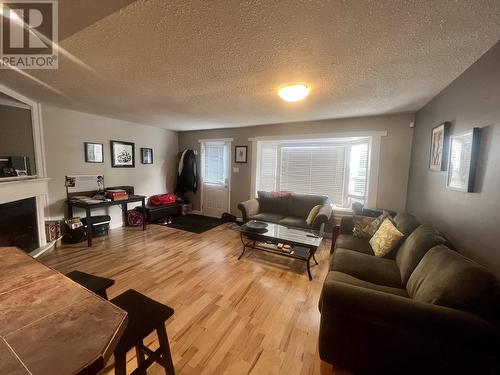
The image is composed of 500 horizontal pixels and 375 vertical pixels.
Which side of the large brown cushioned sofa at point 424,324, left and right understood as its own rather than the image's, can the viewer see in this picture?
left

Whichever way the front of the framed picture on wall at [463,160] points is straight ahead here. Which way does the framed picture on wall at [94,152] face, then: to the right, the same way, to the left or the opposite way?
the opposite way

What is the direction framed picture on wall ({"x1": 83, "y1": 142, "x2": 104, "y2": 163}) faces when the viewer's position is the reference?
facing the viewer and to the right of the viewer

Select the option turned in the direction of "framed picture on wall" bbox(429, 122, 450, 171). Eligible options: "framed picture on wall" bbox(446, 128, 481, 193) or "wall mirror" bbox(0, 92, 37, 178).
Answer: the wall mirror

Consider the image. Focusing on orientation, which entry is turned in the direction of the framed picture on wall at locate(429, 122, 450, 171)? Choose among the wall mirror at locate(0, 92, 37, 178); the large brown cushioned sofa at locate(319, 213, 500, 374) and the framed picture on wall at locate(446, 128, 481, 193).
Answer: the wall mirror

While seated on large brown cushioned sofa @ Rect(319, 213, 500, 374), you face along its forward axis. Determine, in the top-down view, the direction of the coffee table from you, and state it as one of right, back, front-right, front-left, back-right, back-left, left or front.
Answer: front-right

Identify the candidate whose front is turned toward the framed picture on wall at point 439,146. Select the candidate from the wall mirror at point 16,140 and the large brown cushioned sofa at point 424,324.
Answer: the wall mirror

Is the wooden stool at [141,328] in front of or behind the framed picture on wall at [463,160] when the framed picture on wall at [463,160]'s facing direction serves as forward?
in front

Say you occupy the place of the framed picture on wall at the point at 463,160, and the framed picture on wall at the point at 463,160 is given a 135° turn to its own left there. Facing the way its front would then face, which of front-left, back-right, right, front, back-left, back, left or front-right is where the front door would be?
back

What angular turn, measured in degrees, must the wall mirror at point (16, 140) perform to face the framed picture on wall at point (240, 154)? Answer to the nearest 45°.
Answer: approximately 45° to its left

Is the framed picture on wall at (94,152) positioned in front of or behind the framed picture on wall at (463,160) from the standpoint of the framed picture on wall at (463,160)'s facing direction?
in front

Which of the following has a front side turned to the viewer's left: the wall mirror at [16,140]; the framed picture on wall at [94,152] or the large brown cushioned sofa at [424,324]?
the large brown cushioned sofa

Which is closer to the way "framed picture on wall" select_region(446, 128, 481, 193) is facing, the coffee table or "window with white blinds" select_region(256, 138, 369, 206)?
the coffee table

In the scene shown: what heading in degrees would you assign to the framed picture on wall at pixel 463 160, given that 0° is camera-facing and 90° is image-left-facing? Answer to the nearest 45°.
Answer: approximately 45°
